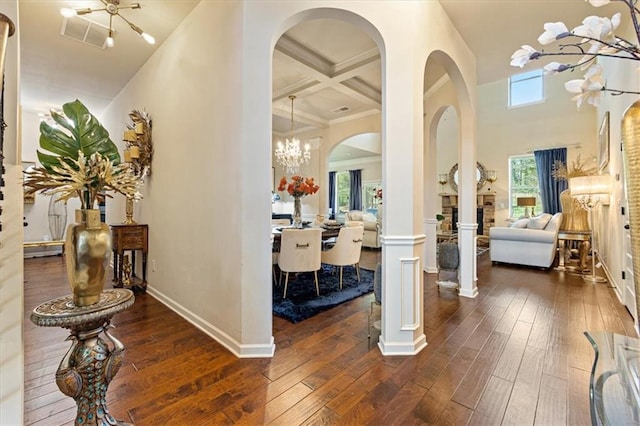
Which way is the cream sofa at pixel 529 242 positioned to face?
to the viewer's left

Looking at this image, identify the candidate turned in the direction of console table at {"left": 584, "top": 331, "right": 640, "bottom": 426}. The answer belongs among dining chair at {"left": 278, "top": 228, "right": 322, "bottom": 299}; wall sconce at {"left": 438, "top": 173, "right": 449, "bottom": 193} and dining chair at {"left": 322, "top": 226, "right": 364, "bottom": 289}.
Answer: the wall sconce

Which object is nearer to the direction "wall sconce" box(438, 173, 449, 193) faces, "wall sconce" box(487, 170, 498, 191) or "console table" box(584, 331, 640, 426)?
the console table

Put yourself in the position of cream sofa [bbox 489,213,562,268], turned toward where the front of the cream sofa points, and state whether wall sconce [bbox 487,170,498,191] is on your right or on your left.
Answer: on your right

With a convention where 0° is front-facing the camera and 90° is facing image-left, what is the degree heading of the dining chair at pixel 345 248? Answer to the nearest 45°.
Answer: approximately 135°

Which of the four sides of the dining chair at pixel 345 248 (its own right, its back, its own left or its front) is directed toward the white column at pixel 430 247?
right

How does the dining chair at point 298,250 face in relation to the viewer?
away from the camera
